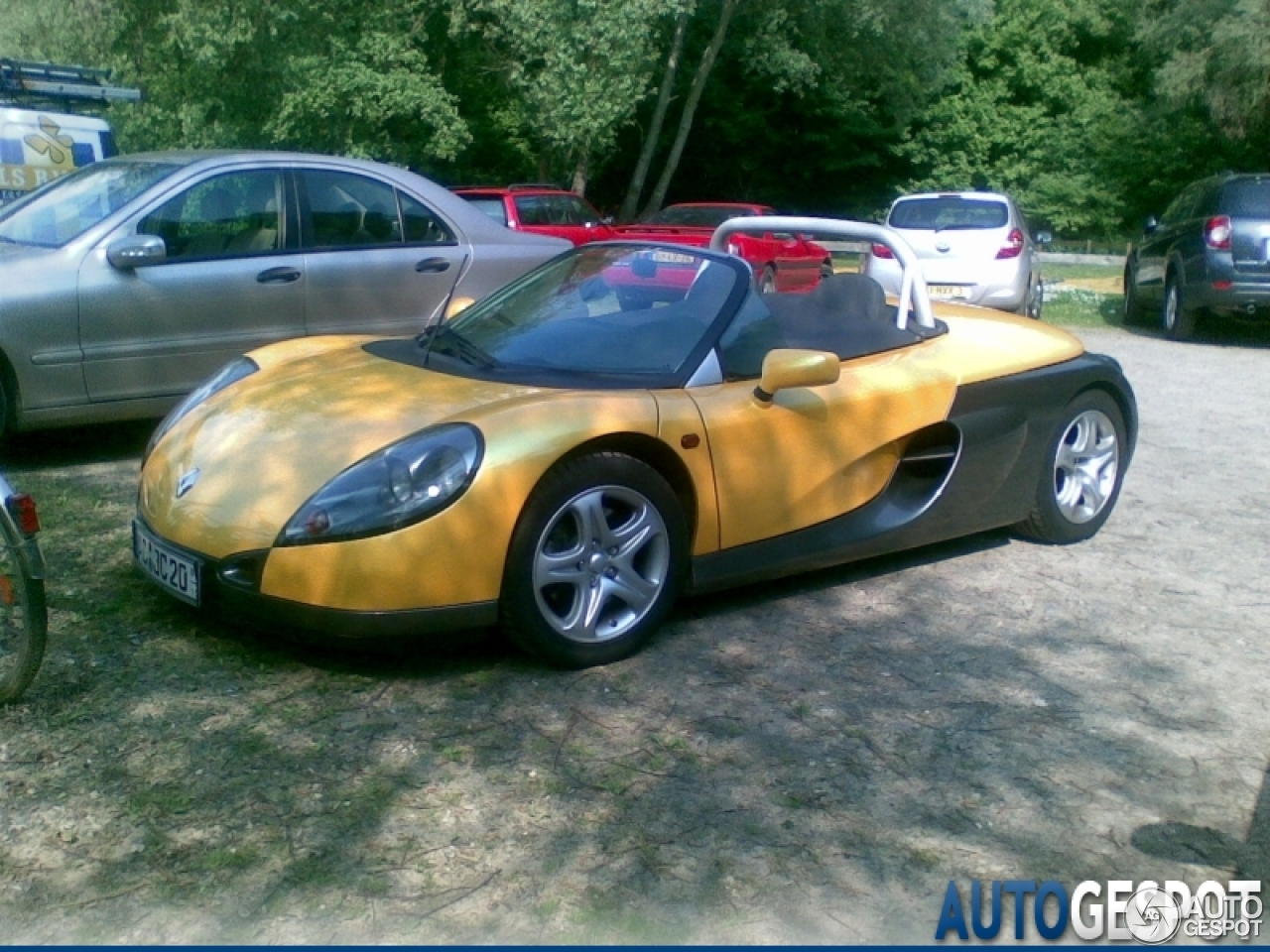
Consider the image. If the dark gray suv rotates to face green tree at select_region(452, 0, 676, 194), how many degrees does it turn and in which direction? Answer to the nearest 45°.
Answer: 0° — it already faces it

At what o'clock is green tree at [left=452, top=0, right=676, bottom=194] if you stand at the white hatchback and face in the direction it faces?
The green tree is roughly at 11 o'clock from the white hatchback.

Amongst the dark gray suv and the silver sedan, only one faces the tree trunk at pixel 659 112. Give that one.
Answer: the dark gray suv

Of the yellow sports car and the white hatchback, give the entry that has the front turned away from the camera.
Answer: the white hatchback

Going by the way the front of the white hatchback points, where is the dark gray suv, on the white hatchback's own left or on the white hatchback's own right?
on the white hatchback's own right

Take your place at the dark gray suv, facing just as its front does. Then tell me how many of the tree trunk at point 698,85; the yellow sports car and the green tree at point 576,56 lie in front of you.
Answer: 2

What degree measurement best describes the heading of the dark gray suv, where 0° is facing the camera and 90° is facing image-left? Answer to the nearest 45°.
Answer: approximately 135°

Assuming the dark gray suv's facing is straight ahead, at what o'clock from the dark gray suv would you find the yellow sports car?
The yellow sports car is roughly at 8 o'clock from the dark gray suv.

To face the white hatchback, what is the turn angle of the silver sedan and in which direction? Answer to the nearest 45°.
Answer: approximately 180°

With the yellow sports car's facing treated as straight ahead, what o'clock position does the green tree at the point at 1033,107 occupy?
The green tree is roughly at 5 o'clock from the yellow sports car.

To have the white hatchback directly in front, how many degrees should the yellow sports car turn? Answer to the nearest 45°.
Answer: approximately 135° to its right

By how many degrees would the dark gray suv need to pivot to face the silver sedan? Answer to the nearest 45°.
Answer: approximately 90° to its left

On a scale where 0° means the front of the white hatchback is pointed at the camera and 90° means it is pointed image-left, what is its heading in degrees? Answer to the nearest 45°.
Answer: approximately 180°

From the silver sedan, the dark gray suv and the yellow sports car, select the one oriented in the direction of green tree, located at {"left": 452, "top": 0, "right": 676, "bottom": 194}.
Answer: the dark gray suv
